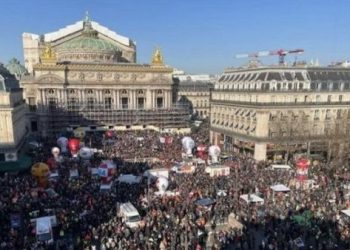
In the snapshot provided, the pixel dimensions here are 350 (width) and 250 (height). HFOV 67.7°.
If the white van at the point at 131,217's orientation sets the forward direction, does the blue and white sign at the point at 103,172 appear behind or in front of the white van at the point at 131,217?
behind

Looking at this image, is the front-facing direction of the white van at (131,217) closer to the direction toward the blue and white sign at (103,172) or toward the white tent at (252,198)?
the white tent

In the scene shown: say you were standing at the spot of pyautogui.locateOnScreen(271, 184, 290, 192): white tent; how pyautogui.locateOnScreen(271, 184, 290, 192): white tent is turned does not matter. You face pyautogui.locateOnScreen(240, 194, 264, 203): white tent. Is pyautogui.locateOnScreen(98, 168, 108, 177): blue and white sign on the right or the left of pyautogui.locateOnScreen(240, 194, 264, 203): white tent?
right

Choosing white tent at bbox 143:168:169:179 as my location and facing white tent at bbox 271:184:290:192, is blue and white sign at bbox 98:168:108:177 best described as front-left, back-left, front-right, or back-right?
back-right

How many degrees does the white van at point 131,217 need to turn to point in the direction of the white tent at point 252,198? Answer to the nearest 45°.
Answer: approximately 45° to its left

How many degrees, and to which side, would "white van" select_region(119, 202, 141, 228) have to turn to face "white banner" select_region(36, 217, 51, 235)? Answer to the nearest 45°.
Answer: approximately 135° to its right

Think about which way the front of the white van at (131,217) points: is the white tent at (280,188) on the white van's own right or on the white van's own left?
on the white van's own left
